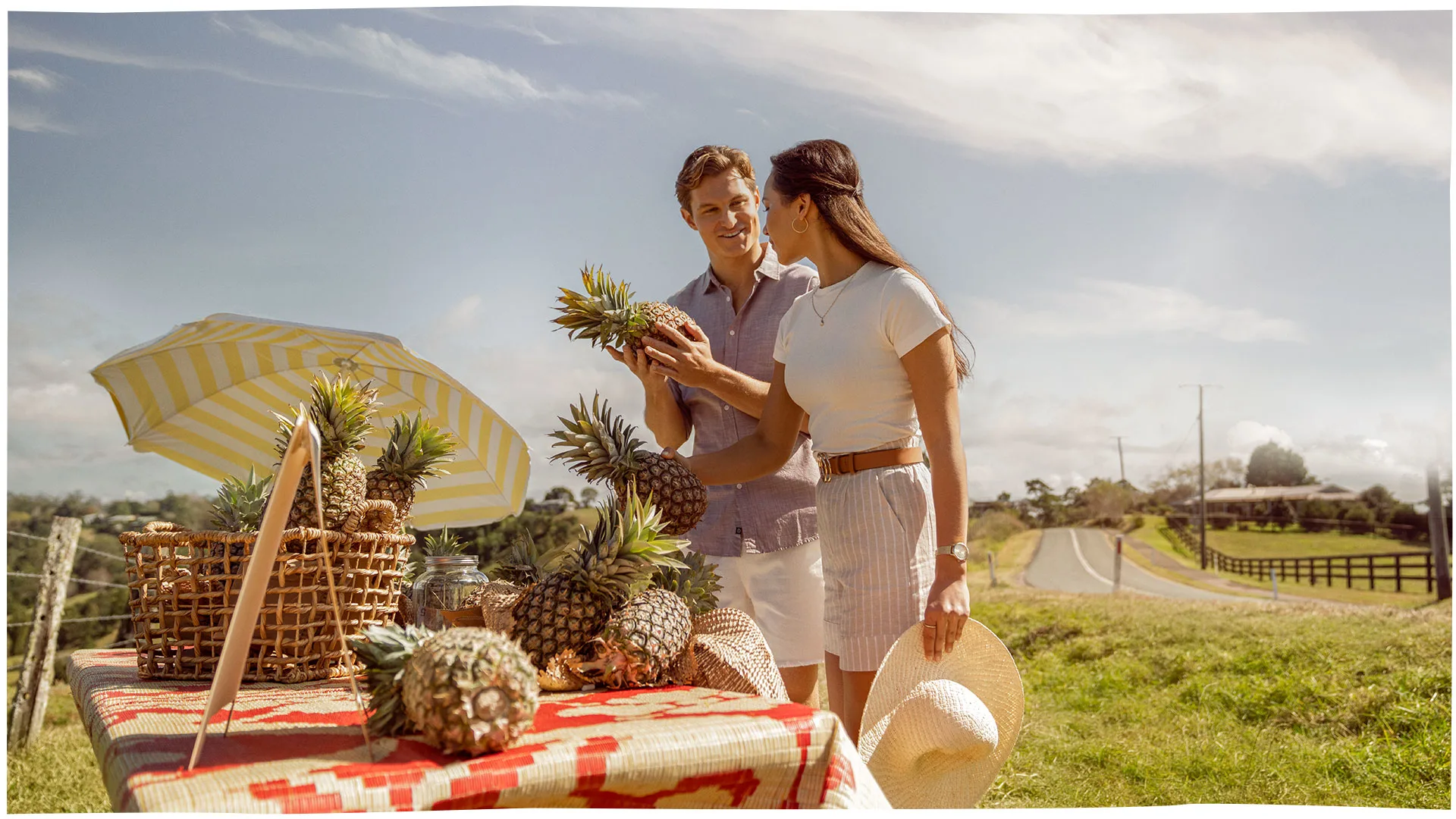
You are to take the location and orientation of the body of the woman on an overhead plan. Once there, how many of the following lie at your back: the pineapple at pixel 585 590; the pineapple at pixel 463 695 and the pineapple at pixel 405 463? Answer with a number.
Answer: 0

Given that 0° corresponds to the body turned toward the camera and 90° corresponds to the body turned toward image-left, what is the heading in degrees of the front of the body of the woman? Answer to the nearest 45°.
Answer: approximately 45°

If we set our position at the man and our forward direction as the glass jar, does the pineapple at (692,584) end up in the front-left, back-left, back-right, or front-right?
front-left

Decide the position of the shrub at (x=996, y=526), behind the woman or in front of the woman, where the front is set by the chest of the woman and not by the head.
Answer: behind

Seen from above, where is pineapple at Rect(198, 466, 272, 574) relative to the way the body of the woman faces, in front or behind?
in front

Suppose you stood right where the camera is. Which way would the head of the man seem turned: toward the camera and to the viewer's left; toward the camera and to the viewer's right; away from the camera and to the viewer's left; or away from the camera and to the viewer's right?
toward the camera and to the viewer's right

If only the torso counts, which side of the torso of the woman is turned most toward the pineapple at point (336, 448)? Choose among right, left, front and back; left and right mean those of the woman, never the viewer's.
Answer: front

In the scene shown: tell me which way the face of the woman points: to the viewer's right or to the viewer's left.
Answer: to the viewer's left

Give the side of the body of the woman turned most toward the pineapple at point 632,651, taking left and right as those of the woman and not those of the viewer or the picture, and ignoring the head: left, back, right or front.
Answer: front
